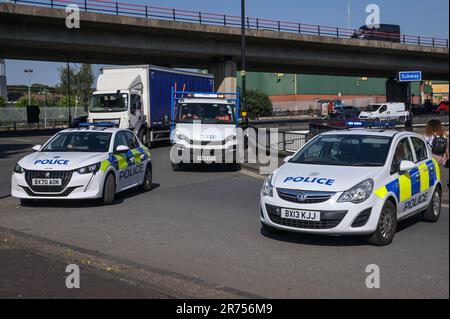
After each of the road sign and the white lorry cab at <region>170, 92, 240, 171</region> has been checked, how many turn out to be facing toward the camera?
2

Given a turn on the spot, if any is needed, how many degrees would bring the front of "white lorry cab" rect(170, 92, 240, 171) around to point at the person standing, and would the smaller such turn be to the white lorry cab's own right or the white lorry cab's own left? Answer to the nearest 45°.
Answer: approximately 45° to the white lorry cab's own left

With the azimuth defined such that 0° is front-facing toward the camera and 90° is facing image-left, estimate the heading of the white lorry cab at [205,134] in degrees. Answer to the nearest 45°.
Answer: approximately 0°

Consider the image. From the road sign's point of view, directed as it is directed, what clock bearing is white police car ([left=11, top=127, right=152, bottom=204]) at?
The white police car is roughly at 1 o'clock from the road sign.

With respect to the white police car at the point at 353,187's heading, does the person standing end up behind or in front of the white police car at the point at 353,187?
behind

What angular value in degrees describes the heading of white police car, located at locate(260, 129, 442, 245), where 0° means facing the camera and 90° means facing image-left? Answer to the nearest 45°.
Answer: approximately 45°

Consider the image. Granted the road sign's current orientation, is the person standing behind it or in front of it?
in front

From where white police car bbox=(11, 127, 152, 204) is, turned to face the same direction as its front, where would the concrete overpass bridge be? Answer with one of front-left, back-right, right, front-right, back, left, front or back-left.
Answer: back-right

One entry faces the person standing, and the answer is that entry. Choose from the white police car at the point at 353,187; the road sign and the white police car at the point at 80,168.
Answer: the road sign

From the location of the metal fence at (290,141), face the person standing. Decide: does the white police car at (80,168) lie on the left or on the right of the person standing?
right

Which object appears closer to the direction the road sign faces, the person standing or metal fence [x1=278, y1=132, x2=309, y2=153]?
the person standing

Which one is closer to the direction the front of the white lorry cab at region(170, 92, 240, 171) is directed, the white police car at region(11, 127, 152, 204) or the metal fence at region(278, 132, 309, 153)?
the white police car

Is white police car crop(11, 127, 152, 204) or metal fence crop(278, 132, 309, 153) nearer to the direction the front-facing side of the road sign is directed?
the white police car

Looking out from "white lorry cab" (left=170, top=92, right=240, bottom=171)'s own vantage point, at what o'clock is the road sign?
The road sign is roughly at 9 o'clock from the white lorry cab.
